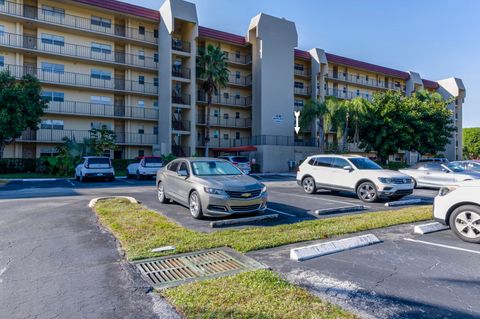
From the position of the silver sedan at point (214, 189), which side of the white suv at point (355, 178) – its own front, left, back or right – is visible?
right

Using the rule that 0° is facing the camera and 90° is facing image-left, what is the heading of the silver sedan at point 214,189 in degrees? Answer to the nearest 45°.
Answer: approximately 315°

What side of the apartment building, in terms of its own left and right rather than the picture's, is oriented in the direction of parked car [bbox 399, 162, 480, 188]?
front

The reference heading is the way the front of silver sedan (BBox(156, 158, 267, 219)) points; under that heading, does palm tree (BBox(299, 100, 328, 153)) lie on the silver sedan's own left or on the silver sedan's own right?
on the silver sedan's own left

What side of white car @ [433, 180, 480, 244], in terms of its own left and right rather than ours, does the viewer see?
left

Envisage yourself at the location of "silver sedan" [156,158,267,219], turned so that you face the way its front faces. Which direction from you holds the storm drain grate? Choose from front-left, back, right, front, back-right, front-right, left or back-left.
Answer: front-right

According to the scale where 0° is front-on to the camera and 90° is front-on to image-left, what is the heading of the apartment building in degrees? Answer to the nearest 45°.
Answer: approximately 315°

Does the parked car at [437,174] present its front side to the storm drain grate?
no

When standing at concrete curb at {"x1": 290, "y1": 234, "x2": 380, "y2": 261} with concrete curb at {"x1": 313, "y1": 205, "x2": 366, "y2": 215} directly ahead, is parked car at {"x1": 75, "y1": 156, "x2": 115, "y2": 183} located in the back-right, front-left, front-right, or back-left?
front-left

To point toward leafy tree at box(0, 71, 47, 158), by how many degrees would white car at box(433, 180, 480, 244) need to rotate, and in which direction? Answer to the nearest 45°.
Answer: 0° — it already faces it
